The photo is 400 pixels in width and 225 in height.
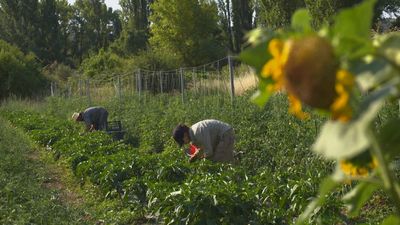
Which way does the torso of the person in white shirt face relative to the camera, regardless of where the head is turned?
to the viewer's left

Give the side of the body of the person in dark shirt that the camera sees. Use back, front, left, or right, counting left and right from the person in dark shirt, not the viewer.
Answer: left

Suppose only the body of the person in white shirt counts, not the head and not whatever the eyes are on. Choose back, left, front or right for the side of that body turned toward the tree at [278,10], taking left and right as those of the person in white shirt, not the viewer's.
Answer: right

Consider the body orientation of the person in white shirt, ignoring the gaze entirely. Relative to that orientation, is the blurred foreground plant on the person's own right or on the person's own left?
on the person's own left

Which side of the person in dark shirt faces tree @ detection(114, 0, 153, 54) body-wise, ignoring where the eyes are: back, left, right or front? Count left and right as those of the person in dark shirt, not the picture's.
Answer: right

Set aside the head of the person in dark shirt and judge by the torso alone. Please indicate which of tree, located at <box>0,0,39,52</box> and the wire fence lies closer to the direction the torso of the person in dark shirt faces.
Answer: the tree

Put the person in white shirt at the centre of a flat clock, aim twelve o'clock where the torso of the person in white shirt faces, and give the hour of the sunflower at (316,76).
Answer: The sunflower is roughly at 9 o'clock from the person in white shirt.

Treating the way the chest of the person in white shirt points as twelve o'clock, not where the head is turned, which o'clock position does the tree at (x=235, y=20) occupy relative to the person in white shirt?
The tree is roughly at 3 o'clock from the person in white shirt.

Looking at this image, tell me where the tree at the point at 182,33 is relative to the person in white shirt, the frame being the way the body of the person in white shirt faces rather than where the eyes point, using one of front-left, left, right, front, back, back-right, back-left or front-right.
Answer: right

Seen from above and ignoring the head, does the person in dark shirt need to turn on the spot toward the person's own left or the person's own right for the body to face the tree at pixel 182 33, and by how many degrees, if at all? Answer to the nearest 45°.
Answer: approximately 90° to the person's own right

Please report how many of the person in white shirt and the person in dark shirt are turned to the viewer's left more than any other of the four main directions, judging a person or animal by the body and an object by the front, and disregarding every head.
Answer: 2

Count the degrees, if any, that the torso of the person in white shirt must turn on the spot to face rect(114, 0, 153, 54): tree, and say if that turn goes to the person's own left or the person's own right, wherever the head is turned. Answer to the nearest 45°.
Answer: approximately 90° to the person's own right
